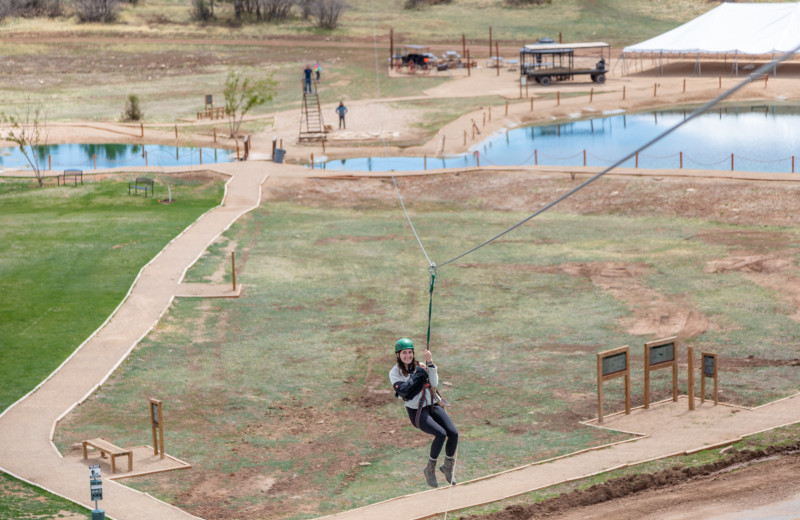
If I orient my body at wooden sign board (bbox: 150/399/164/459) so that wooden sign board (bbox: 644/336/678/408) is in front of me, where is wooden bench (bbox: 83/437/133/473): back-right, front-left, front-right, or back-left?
back-right

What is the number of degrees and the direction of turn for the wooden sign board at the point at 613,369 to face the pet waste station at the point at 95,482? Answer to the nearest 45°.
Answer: approximately 90° to its right

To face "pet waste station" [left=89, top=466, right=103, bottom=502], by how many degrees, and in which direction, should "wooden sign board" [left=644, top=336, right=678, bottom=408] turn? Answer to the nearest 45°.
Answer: approximately 90° to its right

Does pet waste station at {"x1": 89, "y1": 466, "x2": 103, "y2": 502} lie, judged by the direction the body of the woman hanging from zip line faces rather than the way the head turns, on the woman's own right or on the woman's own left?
on the woman's own right

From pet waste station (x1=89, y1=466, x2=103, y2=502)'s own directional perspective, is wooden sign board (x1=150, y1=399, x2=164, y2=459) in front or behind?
behind

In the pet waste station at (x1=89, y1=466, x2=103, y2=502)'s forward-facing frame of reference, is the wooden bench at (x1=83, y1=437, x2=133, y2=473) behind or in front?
behind

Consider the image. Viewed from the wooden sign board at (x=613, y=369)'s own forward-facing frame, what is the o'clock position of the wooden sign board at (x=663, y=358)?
the wooden sign board at (x=663, y=358) is roughly at 9 o'clock from the wooden sign board at (x=613, y=369).

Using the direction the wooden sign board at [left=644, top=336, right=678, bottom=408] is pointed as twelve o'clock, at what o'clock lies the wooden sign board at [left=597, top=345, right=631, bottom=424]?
the wooden sign board at [left=597, top=345, right=631, bottom=424] is roughly at 3 o'clock from the wooden sign board at [left=644, top=336, right=678, bottom=408].

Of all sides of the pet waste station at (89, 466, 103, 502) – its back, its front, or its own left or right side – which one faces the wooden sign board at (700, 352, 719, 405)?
left

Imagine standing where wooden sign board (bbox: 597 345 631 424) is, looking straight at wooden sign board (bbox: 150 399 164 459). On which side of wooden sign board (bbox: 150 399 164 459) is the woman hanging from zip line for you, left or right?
left
